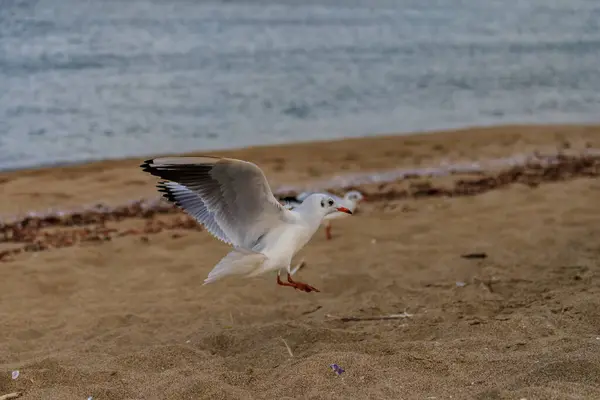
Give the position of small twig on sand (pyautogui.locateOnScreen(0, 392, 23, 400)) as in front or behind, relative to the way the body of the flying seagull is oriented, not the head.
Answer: behind

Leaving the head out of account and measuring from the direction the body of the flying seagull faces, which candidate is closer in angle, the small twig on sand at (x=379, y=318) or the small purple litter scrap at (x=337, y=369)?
the small twig on sand

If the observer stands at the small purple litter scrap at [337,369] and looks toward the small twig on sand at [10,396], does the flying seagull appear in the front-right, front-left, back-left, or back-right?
front-right

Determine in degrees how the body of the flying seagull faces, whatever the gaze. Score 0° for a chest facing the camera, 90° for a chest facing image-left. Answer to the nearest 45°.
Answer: approximately 270°

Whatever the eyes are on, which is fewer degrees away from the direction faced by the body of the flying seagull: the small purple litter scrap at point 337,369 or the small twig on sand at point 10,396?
the small purple litter scrap

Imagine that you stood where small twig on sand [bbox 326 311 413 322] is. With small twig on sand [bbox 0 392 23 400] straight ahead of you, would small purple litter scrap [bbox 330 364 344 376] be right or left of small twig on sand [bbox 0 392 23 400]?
left

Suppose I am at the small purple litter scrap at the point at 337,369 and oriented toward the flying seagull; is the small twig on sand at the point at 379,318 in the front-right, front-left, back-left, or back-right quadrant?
front-right

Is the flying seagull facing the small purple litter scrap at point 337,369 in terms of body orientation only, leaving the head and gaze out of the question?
no

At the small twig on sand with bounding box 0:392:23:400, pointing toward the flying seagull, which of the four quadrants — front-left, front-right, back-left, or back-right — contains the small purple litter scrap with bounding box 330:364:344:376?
front-right
